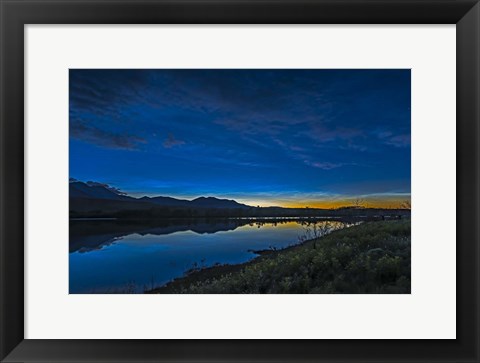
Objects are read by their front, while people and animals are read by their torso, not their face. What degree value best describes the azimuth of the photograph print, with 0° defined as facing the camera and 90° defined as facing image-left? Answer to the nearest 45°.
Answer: approximately 0°
